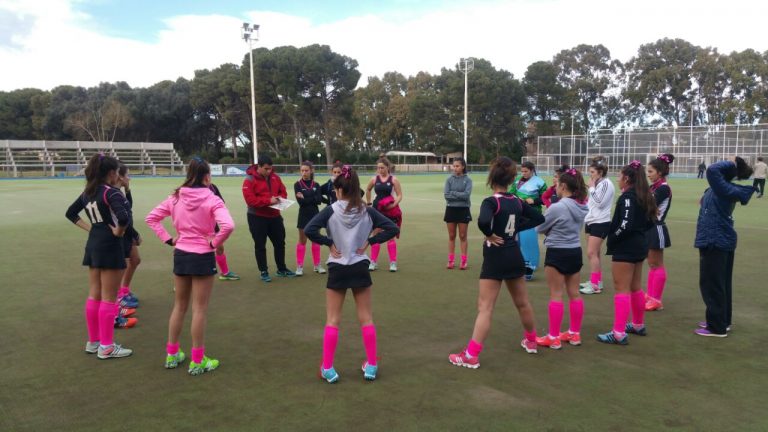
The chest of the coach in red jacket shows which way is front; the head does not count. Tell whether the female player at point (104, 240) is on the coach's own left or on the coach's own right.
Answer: on the coach's own right

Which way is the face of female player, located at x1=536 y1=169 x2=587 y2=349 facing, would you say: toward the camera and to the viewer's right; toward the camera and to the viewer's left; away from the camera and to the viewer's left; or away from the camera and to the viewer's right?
away from the camera and to the viewer's left

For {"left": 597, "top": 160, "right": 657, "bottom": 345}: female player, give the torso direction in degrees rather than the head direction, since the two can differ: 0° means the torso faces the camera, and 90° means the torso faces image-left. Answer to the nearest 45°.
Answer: approximately 135°

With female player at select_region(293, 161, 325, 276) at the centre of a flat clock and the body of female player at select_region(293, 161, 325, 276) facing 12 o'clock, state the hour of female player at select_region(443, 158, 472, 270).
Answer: female player at select_region(443, 158, 472, 270) is roughly at 9 o'clock from female player at select_region(293, 161, 325, 276).

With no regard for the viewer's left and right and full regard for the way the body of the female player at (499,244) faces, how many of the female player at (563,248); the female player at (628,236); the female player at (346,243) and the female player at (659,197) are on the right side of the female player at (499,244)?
3

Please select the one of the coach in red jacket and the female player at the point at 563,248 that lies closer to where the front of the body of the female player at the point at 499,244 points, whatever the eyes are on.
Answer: the coach in red jacket

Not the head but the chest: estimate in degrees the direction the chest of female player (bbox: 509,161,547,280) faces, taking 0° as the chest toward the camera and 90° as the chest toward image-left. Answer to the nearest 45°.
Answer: approximately 45°

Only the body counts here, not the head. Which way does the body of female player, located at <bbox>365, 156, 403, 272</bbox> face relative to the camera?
toward the camera

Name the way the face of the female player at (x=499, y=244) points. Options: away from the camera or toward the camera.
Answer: away from the camera

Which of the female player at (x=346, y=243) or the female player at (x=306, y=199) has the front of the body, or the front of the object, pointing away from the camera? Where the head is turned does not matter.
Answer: the female player at (x=346, y=243)

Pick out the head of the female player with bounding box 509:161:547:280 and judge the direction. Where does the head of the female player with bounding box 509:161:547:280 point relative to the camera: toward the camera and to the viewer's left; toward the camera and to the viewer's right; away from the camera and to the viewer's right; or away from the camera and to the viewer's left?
toward the camera and to the viewer's left

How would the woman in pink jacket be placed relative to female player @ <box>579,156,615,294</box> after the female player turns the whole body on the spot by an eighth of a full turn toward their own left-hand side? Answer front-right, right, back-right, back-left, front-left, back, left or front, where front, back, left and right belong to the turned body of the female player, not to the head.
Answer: front

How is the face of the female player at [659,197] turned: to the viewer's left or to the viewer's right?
to the viewer's left

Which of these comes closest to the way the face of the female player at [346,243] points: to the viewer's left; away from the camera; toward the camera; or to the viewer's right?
away from the camera

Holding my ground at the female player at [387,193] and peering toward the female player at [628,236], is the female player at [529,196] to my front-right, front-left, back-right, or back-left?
front-left

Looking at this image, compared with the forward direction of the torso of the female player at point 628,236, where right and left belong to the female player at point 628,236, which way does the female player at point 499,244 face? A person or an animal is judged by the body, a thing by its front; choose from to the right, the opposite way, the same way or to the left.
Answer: the same way

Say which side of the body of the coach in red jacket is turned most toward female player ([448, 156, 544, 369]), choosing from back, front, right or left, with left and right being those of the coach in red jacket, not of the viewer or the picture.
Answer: front

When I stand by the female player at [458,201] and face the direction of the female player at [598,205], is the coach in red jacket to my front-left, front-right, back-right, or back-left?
back-right

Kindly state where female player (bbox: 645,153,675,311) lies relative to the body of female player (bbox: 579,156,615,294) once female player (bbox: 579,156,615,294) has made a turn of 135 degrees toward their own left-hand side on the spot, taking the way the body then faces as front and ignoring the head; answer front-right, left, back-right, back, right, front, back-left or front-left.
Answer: front
